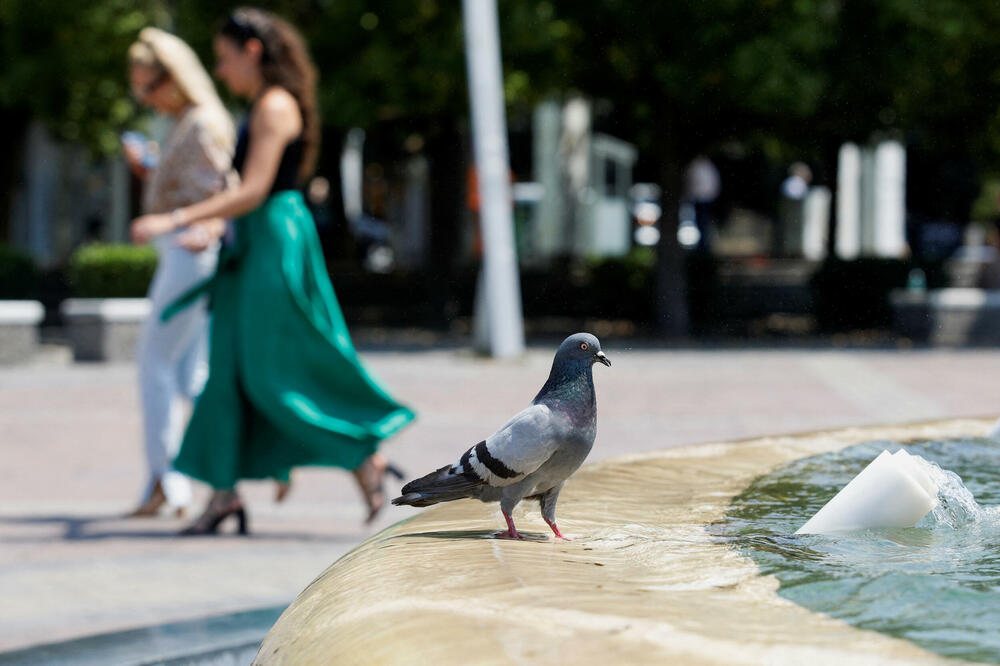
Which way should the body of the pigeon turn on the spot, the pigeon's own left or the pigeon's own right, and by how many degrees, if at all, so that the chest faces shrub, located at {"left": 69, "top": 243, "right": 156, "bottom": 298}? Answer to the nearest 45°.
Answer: approximately 90° to the pigeon's own left

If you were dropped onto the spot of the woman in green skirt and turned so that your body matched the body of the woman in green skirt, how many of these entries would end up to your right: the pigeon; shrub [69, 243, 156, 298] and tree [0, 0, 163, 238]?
2

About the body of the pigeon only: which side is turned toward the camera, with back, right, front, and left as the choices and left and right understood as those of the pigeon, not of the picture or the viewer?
right

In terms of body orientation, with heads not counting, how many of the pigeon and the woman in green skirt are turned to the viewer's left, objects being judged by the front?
1

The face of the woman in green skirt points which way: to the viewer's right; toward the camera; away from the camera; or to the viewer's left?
to the viewer's left

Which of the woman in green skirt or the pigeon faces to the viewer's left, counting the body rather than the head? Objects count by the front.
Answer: the woman in green skirt

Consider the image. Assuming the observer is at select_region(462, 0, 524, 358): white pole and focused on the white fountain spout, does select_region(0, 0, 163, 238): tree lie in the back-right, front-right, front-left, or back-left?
back-right

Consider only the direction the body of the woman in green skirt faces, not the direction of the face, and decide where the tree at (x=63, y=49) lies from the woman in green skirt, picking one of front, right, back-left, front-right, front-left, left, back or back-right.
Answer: right

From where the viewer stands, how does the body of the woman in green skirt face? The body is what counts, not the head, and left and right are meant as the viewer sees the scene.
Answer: facing to the left of the viewer

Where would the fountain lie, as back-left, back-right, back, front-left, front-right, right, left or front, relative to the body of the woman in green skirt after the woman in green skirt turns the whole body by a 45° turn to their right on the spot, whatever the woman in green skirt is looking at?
back-left

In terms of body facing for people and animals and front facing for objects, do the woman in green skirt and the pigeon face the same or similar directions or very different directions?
very different directions

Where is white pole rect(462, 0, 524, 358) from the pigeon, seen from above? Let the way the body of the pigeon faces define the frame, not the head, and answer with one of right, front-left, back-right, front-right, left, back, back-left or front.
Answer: left
